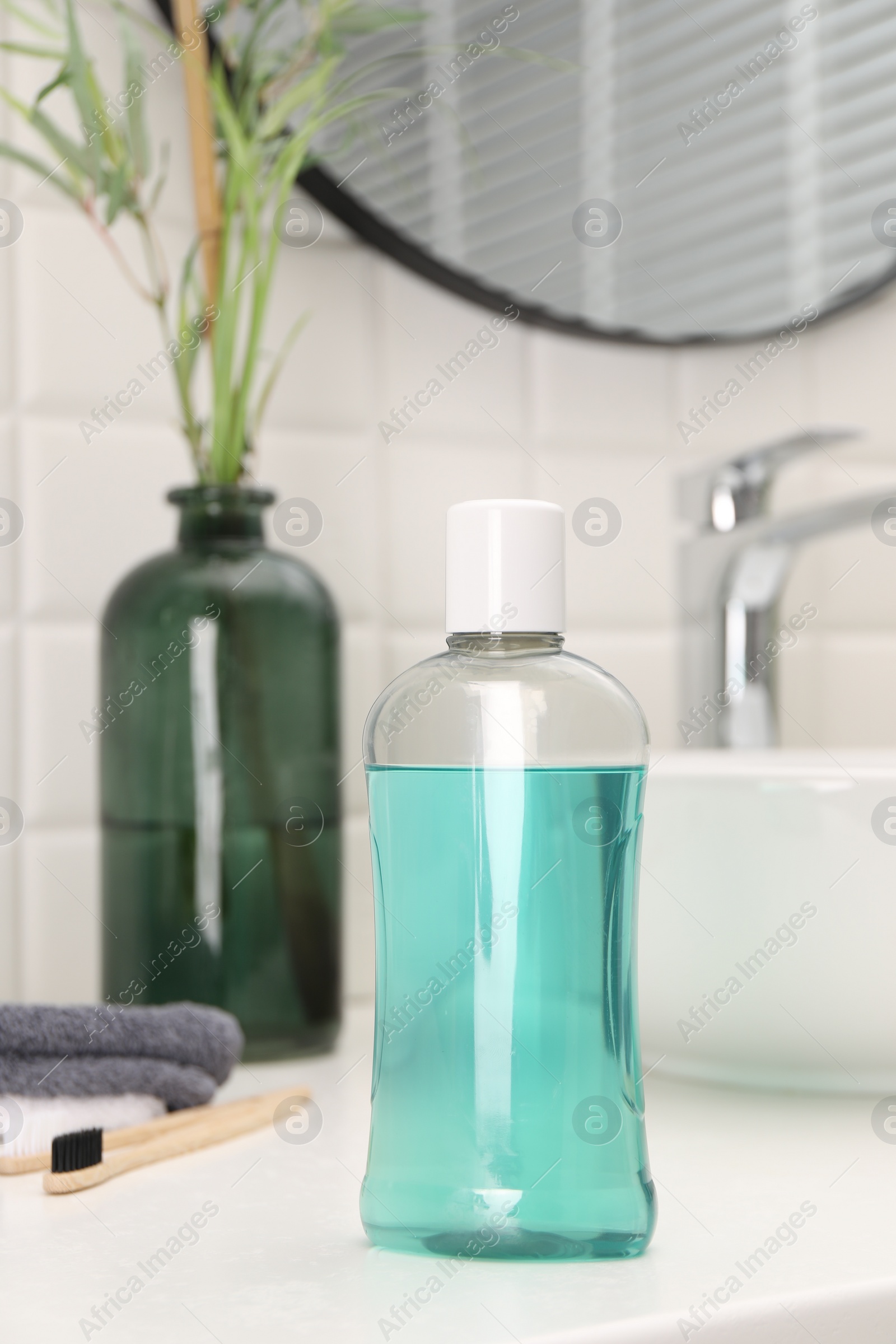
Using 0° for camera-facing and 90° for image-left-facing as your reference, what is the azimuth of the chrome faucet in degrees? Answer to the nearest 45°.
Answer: approximately 270°
